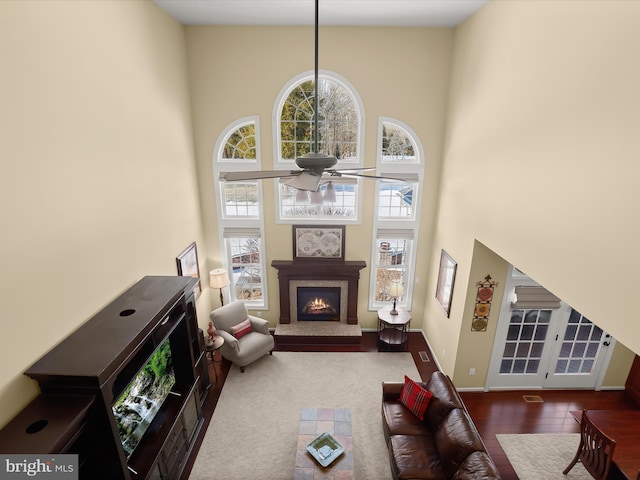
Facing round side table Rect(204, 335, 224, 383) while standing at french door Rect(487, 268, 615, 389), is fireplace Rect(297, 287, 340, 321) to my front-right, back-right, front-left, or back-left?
front-right

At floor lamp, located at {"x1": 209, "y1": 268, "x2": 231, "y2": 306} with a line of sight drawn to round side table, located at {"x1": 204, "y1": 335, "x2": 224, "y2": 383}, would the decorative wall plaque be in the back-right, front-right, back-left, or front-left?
front-left

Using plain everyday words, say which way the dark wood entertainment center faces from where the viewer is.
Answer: facing the viewer and to the right of the viewer

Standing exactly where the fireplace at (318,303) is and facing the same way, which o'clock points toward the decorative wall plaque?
The decorative wall plaque is roughly at 10 o'clock from the fireplace.

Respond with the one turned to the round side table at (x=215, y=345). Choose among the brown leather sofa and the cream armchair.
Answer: the brown leather sofa

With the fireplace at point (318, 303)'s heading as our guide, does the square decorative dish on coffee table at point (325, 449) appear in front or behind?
in front

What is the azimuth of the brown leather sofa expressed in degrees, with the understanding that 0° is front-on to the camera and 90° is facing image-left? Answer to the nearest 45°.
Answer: approximately 90°

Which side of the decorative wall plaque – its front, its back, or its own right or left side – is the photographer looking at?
front

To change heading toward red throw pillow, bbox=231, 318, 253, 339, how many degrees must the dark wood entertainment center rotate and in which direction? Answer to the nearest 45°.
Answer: approximately 90° to its left

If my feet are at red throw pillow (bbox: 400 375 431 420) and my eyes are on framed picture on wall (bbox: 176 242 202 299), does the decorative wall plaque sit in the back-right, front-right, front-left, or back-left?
back-right

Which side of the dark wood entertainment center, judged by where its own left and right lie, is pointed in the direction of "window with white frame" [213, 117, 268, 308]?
left

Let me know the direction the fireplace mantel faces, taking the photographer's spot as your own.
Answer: facing the viewer

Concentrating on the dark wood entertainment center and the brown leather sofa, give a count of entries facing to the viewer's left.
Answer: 1

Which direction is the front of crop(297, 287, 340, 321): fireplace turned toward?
toward the camera

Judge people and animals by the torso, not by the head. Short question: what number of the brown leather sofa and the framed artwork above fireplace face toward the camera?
1

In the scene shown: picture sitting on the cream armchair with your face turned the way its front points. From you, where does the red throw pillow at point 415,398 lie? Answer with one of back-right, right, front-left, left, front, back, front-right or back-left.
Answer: front

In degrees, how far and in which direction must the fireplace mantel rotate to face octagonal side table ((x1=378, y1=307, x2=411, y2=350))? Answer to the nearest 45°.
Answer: approximately 90° to its left

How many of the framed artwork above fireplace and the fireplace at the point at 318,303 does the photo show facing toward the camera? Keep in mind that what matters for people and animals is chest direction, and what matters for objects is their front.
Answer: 2

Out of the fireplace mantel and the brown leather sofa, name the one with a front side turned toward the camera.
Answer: the fireplace mantel
